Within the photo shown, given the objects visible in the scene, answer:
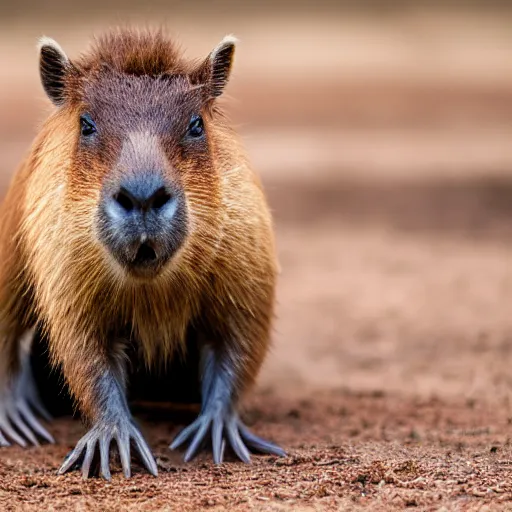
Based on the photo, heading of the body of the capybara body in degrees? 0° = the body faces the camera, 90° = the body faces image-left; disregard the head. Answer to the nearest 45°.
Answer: approximately 0°
